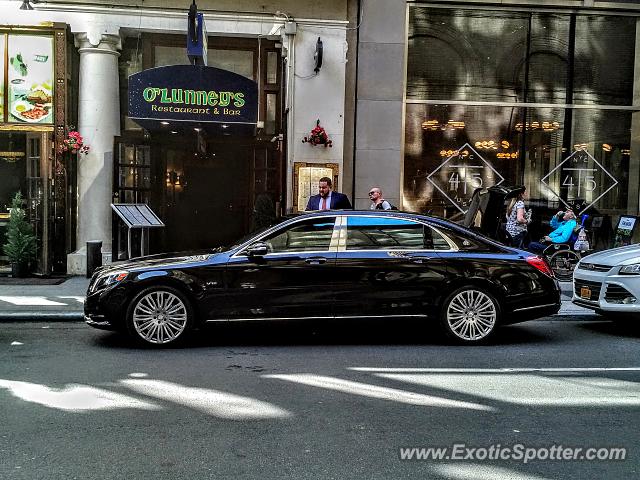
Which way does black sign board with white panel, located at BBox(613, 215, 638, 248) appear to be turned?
toward the camera

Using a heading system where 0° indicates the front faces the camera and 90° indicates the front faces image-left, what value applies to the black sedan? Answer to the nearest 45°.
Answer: approximately 90°

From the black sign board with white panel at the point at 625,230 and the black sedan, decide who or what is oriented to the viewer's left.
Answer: the black sedan

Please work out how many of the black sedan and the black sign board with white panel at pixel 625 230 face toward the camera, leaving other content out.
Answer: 1

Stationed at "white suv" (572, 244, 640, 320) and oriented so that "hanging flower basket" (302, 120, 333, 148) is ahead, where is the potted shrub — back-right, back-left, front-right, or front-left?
front-left

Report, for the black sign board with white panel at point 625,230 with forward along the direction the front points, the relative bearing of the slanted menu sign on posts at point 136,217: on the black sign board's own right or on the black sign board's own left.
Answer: on the black sign board's own right

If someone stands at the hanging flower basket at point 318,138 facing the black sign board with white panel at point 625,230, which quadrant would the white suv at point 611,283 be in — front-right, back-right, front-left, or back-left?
front-right

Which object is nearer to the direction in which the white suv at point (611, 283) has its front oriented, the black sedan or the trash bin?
the black sedan

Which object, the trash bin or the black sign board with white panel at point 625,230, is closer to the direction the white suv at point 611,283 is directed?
the trash bin

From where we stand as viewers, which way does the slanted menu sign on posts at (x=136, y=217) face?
facing the viewer and to the right of the viewer

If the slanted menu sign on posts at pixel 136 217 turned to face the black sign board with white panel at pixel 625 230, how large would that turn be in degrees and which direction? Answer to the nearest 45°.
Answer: approximately 45° to its left

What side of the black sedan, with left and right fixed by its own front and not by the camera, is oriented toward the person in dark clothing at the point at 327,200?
right

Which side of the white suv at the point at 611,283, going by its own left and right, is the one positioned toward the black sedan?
front

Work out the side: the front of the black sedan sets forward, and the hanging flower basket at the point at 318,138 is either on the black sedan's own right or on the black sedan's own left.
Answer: on the black sedan's own right
